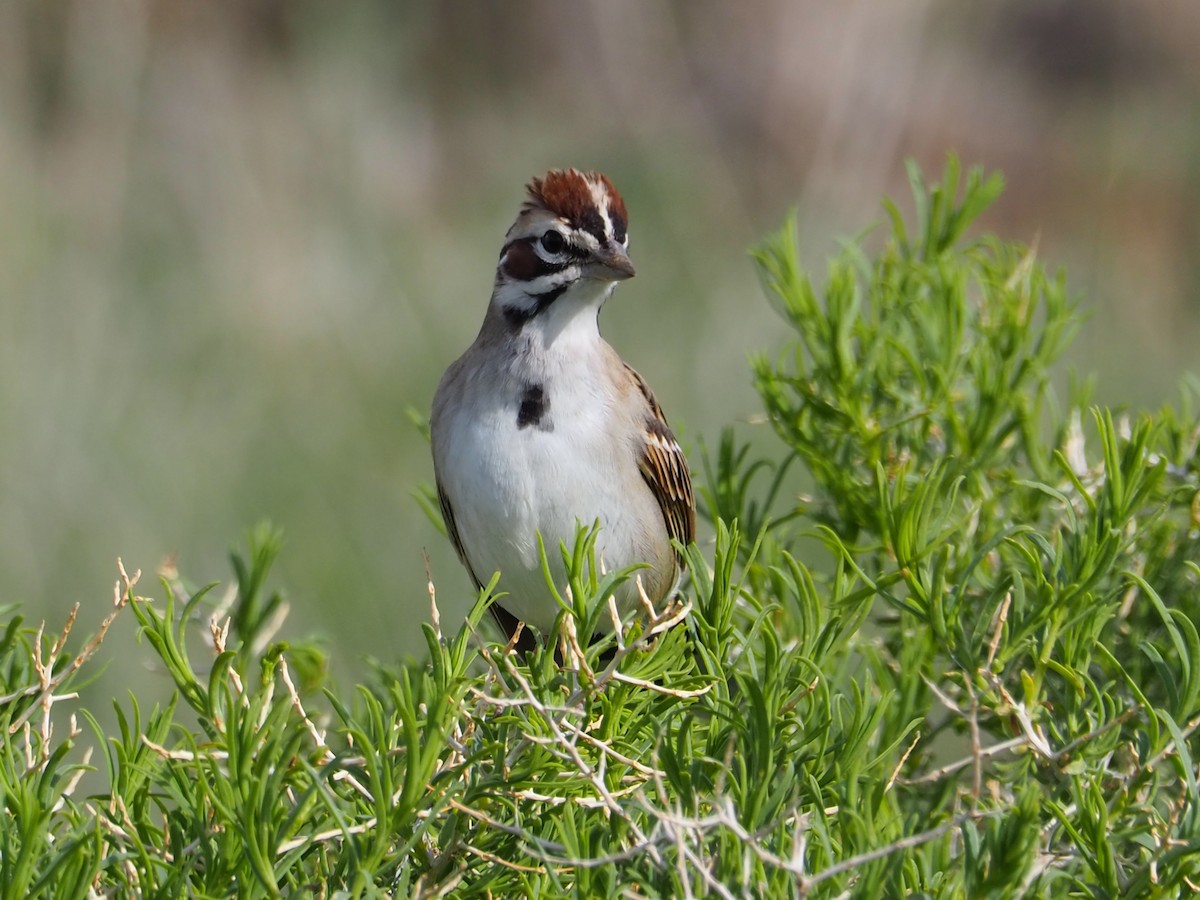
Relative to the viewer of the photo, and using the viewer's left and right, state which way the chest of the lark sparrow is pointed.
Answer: facing the viewer
